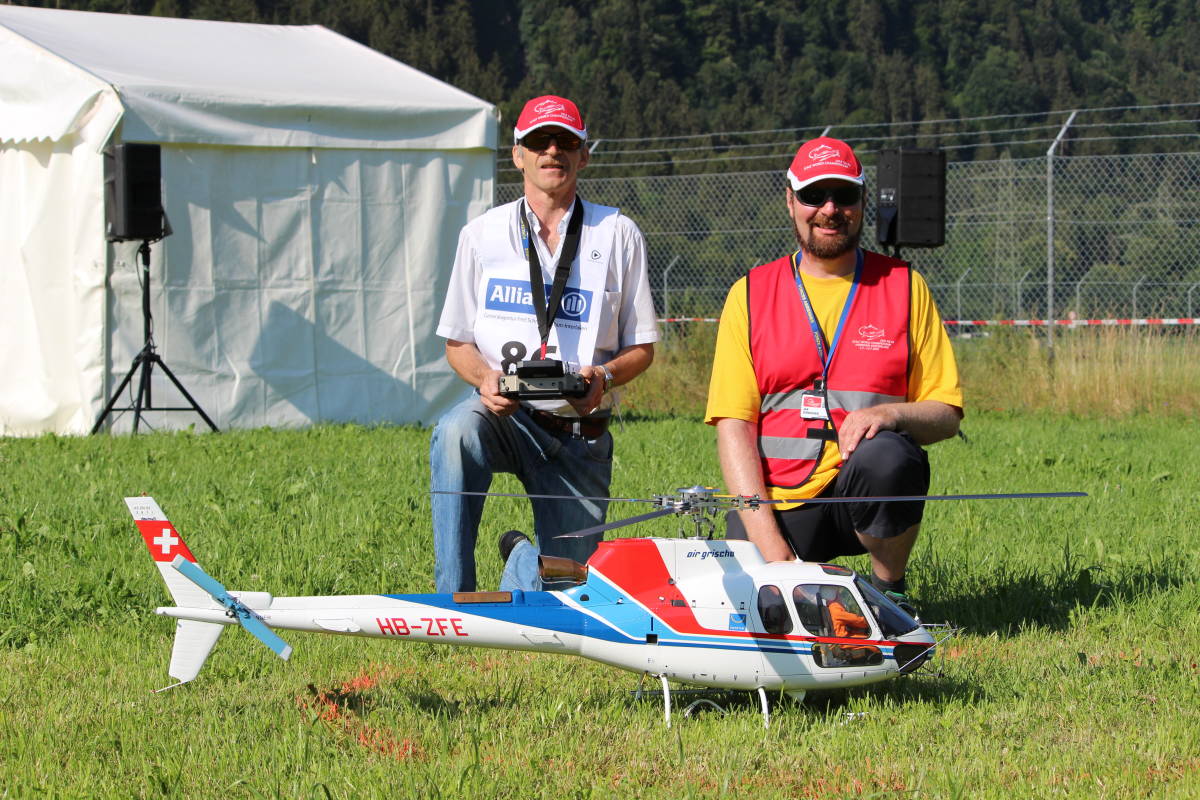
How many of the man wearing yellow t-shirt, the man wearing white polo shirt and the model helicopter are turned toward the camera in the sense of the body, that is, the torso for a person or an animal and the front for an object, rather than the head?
2

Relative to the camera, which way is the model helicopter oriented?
to the viewer's right

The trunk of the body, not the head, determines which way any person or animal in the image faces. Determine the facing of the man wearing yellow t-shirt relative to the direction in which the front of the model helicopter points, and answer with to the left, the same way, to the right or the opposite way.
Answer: to the right

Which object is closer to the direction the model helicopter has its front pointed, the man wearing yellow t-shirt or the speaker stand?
the man wearing yellow t-shirt

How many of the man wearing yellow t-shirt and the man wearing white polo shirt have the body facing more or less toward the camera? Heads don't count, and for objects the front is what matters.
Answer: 2
